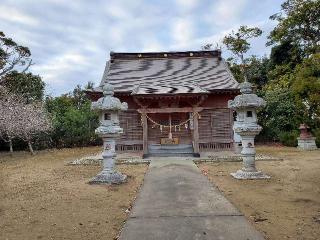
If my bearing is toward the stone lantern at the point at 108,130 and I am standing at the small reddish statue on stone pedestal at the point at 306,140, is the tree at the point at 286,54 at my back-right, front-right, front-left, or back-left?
back-right

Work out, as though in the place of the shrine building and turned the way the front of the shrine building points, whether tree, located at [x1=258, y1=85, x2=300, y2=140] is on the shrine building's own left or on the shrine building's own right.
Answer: on the shrine building's own left

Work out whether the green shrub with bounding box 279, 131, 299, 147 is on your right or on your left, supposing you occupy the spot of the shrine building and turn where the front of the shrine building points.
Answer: on your left

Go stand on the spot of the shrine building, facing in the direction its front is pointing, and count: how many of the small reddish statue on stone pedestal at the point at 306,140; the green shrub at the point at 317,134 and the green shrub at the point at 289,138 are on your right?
0

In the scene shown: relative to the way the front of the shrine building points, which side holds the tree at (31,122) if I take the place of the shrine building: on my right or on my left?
on my right

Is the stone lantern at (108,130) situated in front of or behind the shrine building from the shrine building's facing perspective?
in front

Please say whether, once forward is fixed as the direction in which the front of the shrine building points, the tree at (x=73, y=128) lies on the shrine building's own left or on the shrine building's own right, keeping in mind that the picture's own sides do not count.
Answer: on the shrine building's own right

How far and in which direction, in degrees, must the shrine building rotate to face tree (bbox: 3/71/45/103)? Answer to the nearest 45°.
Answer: approximately 135° to its right

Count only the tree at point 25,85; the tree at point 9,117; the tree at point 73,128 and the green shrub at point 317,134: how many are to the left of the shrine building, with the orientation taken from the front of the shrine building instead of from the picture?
1

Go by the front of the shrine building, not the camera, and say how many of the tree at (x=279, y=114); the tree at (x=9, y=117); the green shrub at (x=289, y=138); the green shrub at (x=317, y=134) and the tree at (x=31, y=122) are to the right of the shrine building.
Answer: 2

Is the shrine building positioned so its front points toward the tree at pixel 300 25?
no

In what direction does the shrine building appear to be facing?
toward the camera

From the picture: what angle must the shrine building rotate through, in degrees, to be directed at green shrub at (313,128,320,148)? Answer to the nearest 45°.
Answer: approximately 90° to its left

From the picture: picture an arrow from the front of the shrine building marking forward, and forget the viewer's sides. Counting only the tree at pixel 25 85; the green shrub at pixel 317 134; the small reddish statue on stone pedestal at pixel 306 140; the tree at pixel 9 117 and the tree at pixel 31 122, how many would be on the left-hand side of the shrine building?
2

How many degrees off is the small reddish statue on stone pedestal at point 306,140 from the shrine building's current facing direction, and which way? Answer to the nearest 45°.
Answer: approximately 90° to its left

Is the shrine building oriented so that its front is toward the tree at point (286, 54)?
no

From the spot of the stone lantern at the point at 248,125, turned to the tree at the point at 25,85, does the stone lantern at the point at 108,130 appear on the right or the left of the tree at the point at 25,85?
left

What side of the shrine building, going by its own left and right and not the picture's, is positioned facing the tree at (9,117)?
right

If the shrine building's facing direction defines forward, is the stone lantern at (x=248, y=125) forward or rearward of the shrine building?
forward
